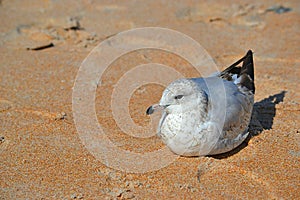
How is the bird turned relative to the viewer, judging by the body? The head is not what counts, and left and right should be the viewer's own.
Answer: facing the viewer and to the left of the viewer
